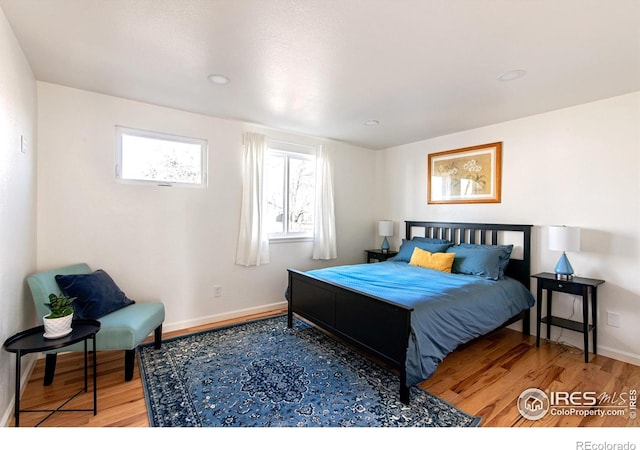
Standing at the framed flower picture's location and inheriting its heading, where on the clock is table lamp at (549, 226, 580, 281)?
The table lamp is roughly at 9 o'clock from the framed flower picture.

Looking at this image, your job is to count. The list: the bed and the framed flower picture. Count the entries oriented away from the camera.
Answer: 0

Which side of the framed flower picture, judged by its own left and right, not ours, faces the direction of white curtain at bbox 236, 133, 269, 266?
front

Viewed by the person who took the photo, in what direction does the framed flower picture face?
facing the viewer and to the left of the viewer

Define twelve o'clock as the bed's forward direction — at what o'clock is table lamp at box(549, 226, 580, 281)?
The table lamp is roughly at 7 o'clock from the bed.

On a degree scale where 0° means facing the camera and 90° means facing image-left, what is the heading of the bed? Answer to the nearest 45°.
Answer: approximately 45°

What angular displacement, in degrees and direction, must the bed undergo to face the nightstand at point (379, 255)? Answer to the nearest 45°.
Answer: approximately 135° to its right

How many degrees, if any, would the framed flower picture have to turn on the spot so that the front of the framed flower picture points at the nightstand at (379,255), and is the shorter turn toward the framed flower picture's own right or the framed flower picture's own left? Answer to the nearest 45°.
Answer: approximately 45° to the framed flower picture's own right

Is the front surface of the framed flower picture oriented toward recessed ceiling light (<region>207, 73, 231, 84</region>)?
yes

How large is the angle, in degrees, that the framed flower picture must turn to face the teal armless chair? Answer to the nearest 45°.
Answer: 0° — it already faces it

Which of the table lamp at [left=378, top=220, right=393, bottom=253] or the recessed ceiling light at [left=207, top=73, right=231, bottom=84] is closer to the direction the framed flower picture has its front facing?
the recessed ceiling light
